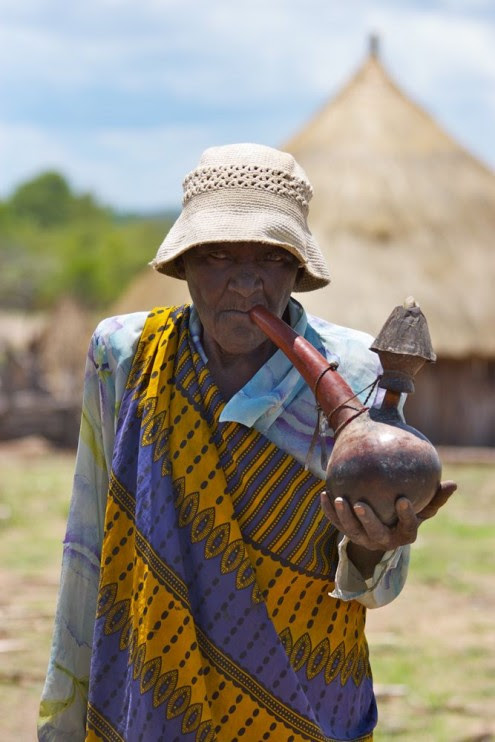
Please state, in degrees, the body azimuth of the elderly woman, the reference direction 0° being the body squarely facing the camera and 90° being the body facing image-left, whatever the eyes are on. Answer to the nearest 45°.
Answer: approximately 0°

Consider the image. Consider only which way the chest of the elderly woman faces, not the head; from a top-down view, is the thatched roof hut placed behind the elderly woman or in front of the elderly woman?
behind
